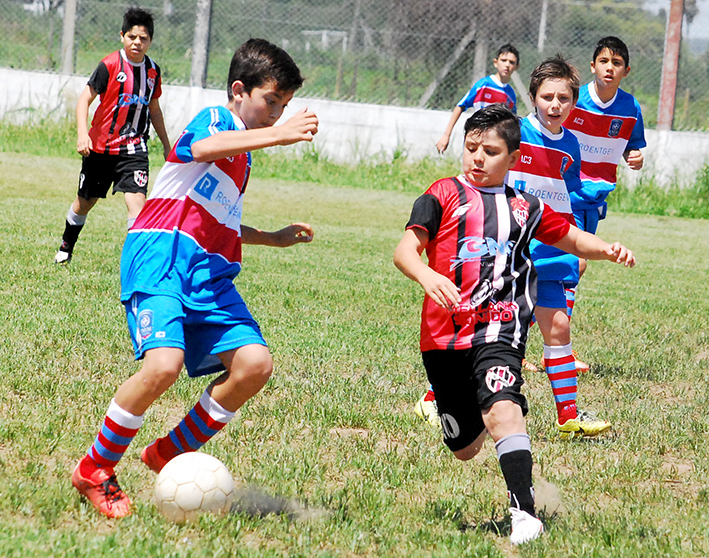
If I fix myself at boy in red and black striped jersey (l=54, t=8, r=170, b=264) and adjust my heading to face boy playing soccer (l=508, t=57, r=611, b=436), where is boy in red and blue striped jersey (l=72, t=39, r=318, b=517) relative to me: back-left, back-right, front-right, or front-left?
front-right

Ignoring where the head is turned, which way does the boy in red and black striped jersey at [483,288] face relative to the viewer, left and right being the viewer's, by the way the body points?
facing the viewer

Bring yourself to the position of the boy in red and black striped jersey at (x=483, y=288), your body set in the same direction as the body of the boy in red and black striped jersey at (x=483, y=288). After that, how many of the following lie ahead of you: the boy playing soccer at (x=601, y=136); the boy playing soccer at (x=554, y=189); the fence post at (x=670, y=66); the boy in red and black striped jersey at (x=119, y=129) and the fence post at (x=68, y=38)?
0

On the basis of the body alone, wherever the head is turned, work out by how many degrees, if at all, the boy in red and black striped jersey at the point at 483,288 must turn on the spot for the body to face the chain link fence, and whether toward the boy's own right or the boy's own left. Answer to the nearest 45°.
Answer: approximately 180°

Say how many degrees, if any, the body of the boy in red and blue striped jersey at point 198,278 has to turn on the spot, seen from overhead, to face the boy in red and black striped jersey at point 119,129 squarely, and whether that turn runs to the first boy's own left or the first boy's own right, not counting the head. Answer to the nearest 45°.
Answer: approximately 135° to the first boy's own left

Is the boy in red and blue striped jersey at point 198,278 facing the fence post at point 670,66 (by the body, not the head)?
no

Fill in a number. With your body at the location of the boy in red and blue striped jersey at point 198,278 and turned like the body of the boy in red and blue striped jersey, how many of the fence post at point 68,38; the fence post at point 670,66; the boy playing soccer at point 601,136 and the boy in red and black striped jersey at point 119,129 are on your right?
0

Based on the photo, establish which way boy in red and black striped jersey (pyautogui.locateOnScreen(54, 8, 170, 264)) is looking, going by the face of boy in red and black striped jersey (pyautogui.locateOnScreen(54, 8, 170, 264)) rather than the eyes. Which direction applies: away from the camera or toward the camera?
toward the camera

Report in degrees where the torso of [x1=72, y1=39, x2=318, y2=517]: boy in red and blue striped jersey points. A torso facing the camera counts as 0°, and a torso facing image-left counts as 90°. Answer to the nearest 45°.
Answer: approximately 315°

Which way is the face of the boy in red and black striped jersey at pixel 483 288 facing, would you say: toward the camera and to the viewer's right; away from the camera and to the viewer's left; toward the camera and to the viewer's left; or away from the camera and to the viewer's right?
toward the camera and to the viewer's left

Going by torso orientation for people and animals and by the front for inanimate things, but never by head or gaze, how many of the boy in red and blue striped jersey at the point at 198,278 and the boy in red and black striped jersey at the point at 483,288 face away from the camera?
0

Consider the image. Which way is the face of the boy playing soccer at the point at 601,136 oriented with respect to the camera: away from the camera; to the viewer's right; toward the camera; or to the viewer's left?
toward the camera

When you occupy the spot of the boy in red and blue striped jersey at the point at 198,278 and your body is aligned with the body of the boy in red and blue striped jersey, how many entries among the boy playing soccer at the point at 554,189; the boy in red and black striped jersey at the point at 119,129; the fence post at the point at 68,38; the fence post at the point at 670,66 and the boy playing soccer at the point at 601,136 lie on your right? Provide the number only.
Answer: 0
